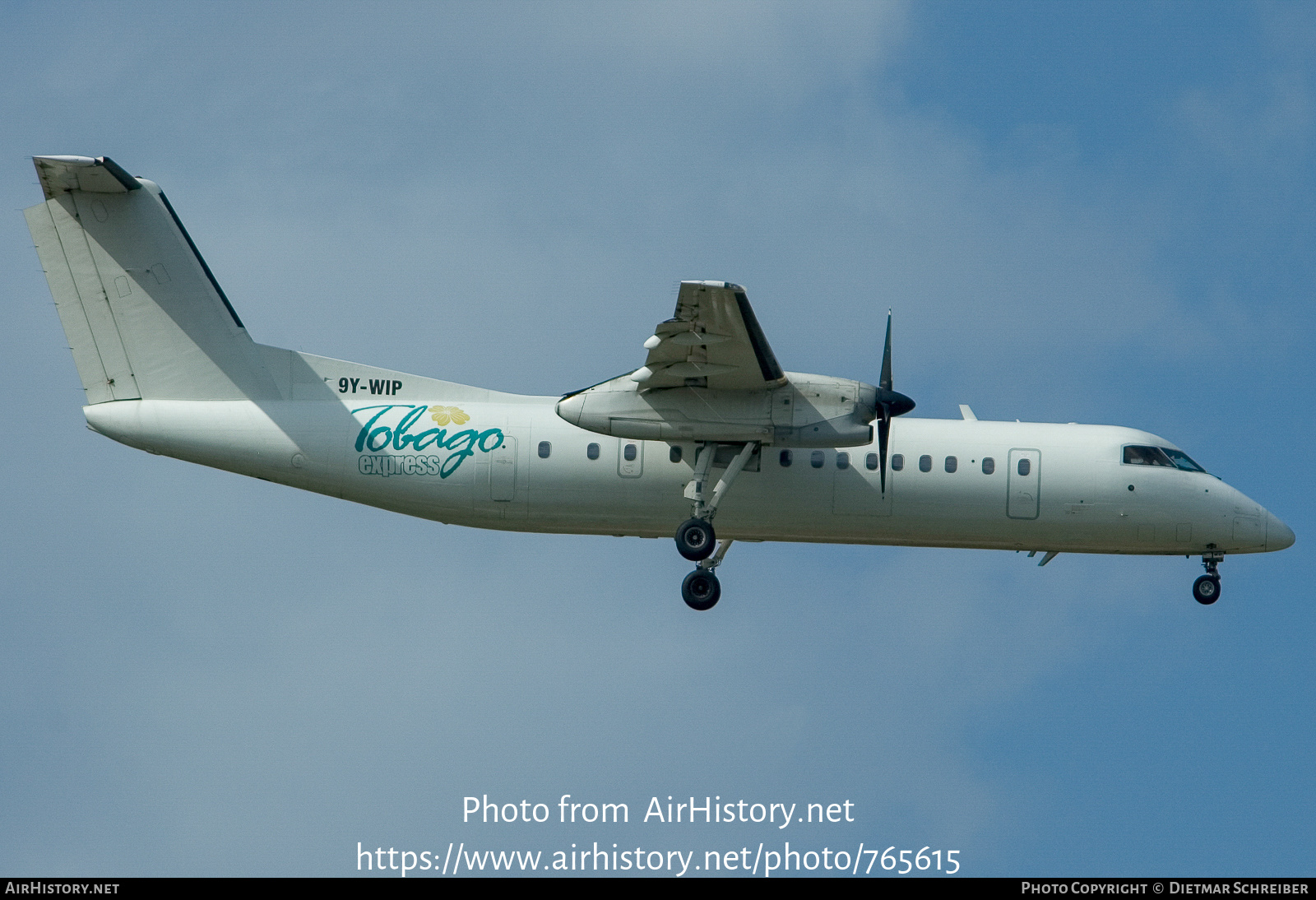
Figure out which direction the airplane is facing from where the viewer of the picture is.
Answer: facing to the right of the viewer
